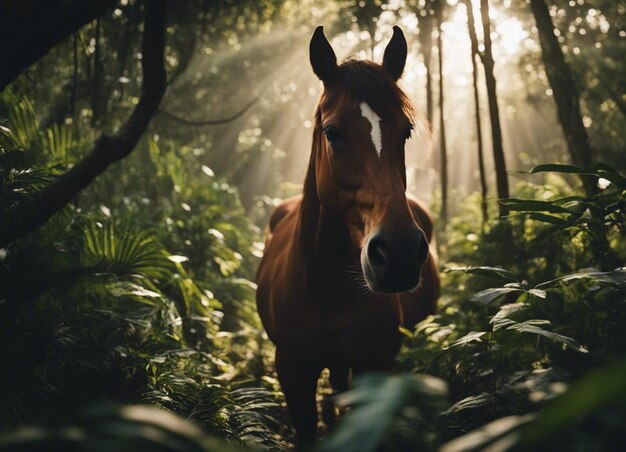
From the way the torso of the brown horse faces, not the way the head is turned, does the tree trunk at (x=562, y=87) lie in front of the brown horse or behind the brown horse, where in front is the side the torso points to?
behind

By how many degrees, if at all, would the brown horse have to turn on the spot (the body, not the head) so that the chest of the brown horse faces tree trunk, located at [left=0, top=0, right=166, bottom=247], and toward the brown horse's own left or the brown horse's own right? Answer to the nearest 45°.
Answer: approximately 45° to the brown horse's own right

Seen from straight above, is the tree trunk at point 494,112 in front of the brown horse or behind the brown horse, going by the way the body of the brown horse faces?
behind

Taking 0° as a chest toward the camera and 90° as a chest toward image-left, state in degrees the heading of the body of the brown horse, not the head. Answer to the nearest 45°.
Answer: approximately 0°
